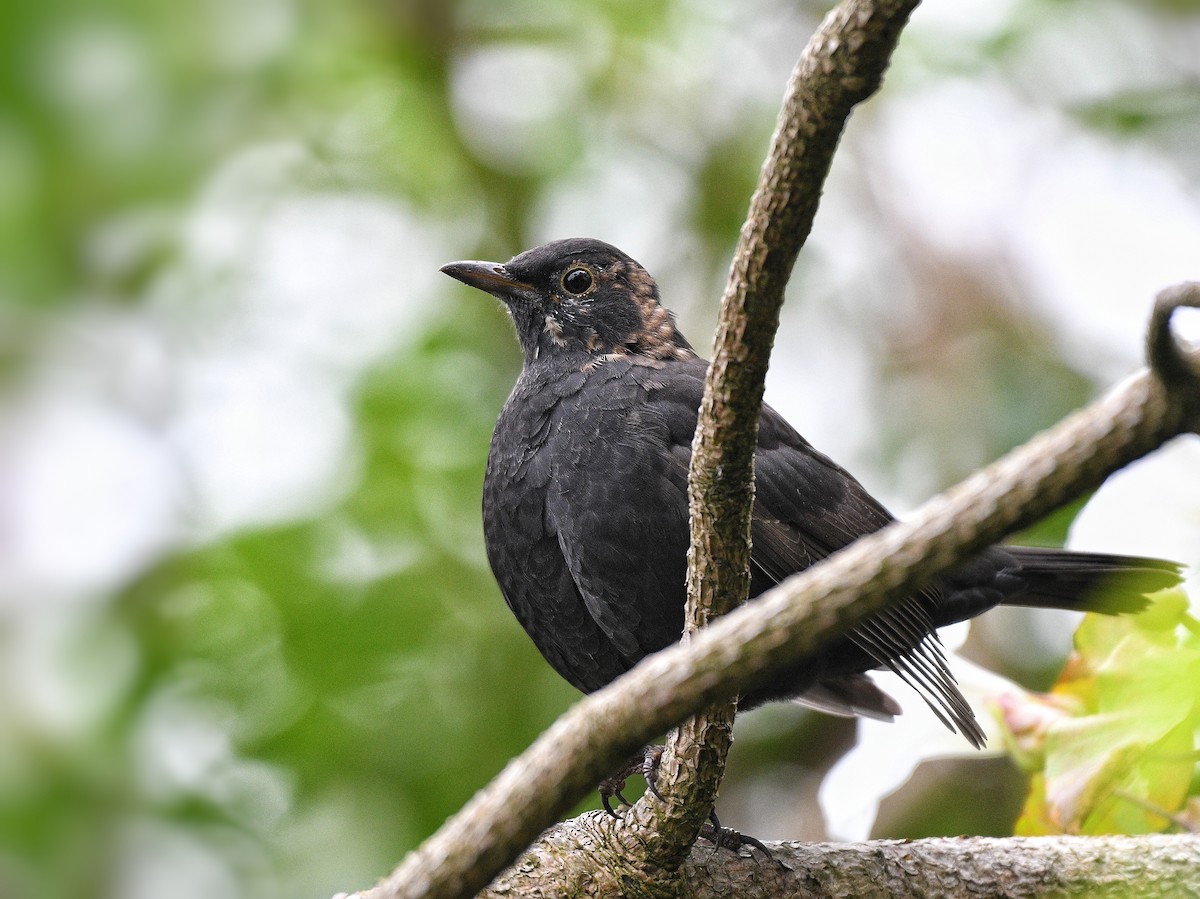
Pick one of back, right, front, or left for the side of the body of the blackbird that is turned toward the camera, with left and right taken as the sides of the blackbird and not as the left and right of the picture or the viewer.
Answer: left

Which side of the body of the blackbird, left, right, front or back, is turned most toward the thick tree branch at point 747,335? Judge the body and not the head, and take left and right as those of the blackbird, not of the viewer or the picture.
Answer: left
